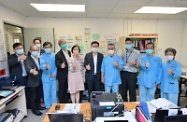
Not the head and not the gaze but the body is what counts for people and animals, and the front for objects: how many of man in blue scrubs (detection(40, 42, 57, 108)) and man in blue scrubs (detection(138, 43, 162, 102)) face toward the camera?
2

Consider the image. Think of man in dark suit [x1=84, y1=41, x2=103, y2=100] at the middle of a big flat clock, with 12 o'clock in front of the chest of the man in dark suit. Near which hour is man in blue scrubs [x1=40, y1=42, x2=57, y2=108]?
The man in blue scrubs is roughly at 3 o'clock from the man in dark suit.

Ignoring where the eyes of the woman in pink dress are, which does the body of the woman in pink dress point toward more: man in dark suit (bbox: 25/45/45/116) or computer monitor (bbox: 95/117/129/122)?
the computer monitor
